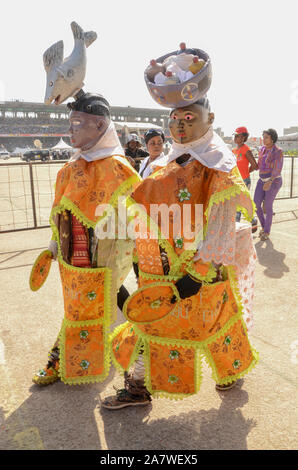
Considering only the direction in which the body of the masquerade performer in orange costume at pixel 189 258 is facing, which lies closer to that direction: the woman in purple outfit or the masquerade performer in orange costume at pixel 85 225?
the masquerade performer in orange costume

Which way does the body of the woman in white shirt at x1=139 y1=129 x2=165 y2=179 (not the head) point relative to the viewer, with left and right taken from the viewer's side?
facing the viewer and to the left of the viewer

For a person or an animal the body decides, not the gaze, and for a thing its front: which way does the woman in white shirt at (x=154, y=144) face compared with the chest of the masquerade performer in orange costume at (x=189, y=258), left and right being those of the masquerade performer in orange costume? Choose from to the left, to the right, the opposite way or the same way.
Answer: the same way

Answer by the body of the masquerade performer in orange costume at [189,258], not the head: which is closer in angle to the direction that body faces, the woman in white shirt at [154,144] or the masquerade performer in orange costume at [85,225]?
the masquerade performer in orange costume

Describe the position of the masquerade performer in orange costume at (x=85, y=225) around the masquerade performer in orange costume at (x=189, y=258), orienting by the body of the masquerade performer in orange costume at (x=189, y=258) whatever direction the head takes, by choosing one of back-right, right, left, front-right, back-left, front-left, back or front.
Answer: right

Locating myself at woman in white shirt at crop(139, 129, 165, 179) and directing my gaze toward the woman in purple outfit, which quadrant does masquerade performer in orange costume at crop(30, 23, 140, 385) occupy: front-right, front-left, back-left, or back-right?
back-right

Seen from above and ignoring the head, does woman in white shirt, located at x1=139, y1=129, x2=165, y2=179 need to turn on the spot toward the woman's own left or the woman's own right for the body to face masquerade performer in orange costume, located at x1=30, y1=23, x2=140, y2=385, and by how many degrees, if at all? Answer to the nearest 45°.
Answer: approximately 45° to the woman's own left

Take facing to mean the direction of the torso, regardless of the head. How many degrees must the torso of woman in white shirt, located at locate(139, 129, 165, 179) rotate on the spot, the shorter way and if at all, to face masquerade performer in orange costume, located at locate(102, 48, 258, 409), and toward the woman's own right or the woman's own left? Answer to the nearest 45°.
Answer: approximately 45° to the woman's own left

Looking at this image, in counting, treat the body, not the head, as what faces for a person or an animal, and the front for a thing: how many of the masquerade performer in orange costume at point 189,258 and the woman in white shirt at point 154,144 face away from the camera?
0

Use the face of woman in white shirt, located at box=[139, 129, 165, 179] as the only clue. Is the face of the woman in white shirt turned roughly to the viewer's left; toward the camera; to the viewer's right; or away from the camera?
toward the camera

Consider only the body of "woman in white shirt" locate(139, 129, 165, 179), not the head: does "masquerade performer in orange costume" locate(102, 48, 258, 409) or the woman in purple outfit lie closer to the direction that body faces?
the masquerade performer in orange costume

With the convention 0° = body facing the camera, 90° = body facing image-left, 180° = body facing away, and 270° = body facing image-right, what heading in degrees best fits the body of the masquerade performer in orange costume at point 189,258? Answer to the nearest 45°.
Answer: approximately 45°

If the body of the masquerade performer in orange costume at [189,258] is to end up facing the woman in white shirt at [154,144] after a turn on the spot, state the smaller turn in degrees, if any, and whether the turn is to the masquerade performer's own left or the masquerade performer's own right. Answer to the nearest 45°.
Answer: approximately 135° to the masquerade performer's own right

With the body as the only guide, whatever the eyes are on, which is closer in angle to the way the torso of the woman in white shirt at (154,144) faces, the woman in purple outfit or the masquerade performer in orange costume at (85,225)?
the masquerade performer in orange costume
